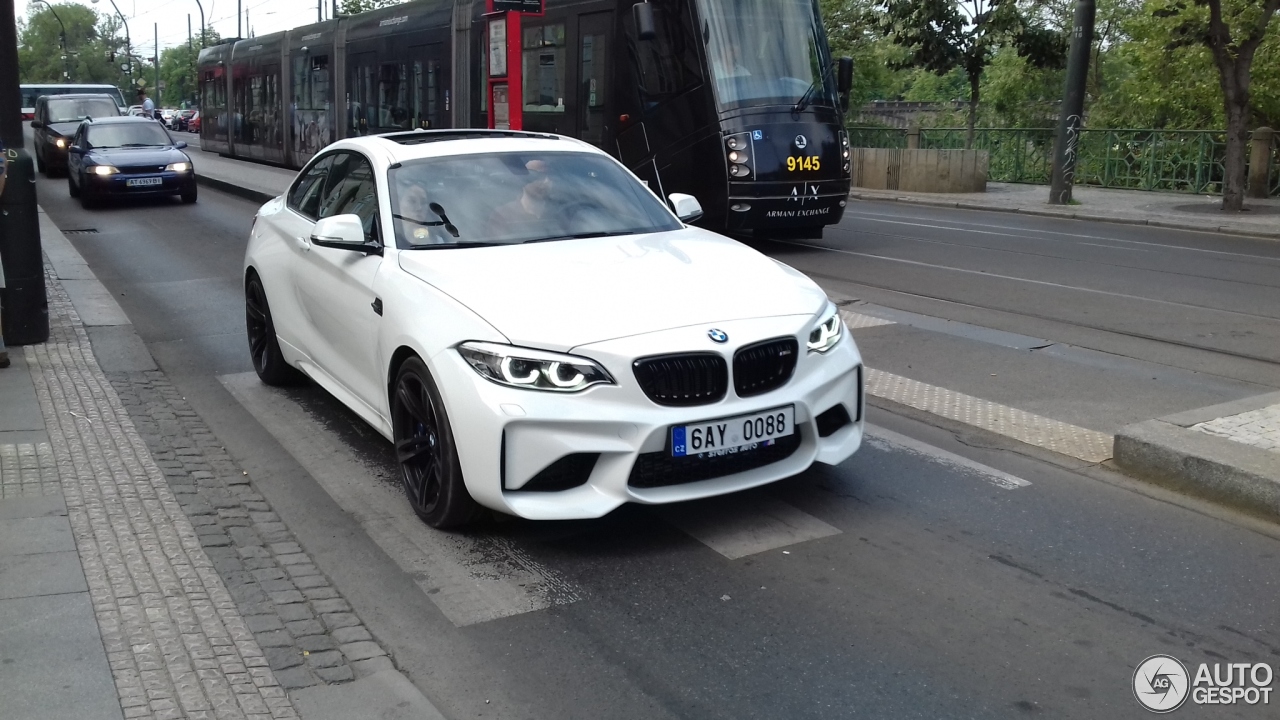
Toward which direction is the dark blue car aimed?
toward the camera

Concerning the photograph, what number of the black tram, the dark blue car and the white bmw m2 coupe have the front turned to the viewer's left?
0

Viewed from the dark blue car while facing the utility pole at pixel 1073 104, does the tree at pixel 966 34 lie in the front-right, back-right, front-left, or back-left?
front-left

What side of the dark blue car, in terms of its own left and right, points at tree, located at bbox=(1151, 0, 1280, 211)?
left

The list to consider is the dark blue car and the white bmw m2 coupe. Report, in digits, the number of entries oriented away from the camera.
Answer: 0

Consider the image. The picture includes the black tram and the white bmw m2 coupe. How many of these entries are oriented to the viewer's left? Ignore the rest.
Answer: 0

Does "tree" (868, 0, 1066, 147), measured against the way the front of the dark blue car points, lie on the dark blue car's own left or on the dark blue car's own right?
on the dark blue car's own left

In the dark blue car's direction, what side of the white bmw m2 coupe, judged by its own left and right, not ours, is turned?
back

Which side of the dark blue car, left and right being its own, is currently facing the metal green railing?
left

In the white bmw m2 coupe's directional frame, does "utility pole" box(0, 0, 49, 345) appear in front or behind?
behind

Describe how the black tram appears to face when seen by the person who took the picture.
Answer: facing the viewer and to the right of the viewer

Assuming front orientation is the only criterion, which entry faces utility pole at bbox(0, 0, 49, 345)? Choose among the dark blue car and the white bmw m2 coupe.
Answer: the dark blue car

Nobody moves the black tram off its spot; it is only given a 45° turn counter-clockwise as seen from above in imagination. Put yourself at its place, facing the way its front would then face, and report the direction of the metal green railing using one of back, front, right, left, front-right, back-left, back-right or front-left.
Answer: front-left
